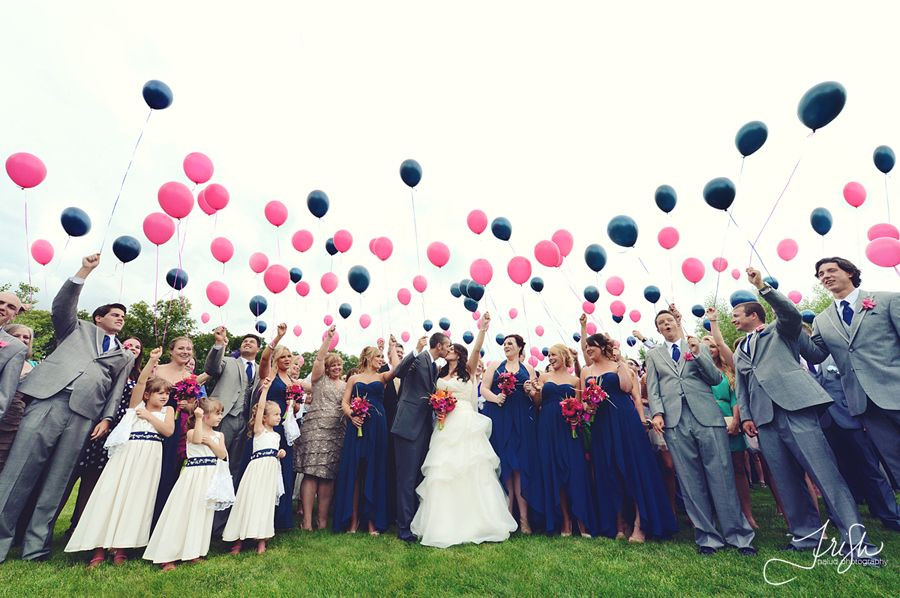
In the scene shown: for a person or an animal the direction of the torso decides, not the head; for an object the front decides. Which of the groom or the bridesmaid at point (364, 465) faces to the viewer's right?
the groom

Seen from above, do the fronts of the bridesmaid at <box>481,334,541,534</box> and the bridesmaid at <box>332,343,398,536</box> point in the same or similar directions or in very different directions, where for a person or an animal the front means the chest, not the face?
same or similar directions

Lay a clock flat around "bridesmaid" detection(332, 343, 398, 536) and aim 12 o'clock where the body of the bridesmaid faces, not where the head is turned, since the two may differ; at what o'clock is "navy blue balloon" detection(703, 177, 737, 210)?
The navy blue balloon is roughly at 10 o'clock from the bridesmaid.

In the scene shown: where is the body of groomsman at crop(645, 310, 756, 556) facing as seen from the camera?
toward the camera

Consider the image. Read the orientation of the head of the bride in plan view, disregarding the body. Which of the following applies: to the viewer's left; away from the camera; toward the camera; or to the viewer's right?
to the viewer's left

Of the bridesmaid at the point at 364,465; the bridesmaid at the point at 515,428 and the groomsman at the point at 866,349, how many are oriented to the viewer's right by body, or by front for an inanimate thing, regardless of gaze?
0

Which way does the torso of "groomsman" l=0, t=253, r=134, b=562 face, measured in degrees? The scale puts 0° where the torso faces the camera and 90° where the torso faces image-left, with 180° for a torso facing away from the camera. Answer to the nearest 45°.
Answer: approximately 315°

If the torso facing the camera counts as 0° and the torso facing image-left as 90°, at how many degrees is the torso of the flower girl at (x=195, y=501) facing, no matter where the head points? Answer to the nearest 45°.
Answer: approximately 315°

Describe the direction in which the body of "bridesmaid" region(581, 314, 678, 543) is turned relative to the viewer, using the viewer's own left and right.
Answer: facing the viewer and to the left of the viewer

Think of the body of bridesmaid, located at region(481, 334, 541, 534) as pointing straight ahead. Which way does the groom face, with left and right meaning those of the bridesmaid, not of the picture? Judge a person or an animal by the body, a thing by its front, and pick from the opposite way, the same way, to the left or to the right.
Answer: to the left

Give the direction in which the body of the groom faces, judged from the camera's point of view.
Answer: to the viewer's right
